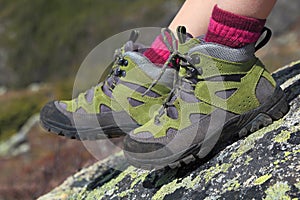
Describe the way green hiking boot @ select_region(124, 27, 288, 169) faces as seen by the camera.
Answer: facing to the left of the viewer
